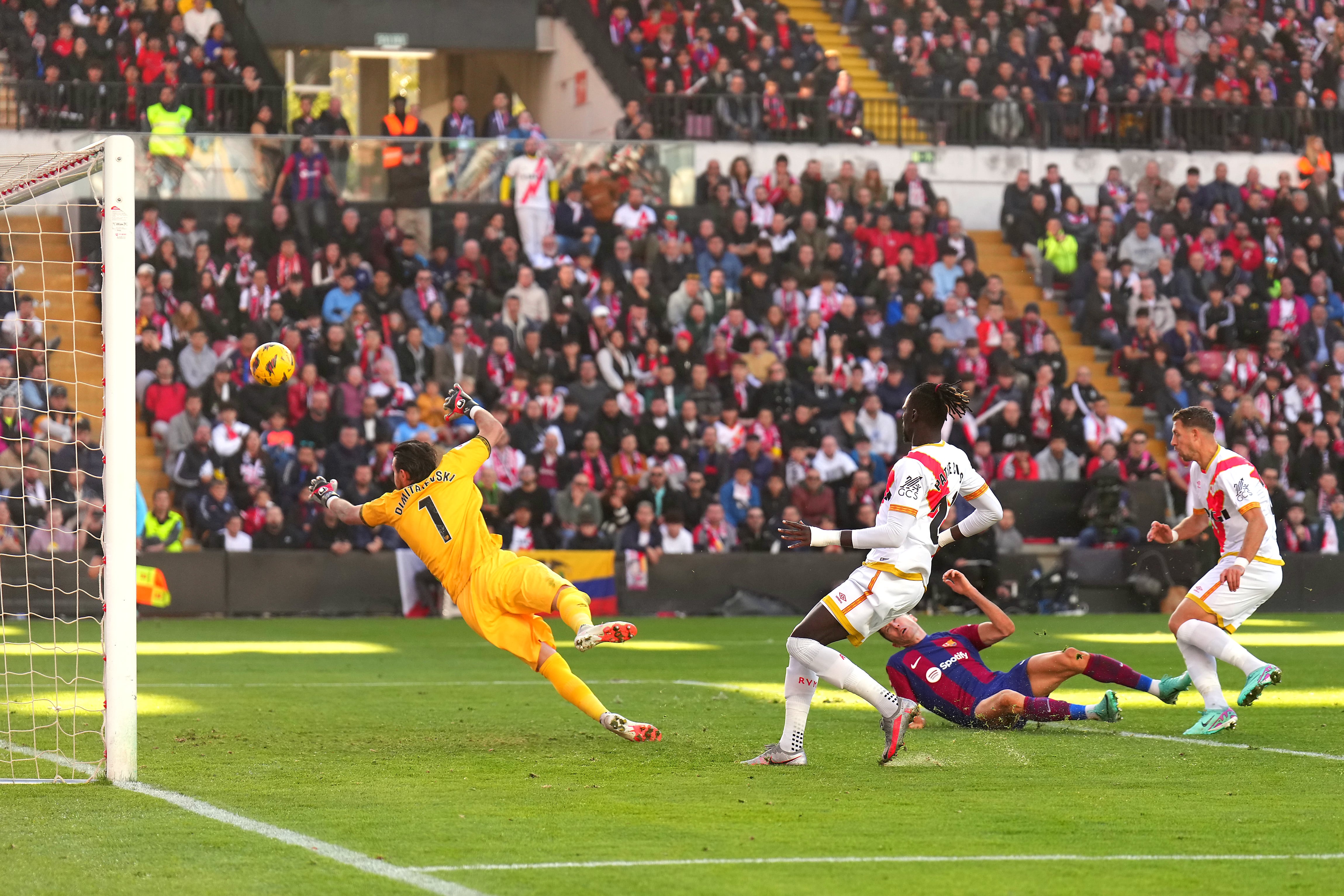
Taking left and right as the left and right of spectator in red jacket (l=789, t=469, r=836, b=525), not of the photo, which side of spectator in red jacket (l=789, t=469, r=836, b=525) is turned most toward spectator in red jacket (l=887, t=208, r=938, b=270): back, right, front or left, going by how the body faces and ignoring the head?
back

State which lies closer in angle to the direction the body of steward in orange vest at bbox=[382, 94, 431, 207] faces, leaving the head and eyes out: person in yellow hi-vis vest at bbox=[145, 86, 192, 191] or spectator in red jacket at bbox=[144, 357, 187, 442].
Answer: the spectator in red jacket

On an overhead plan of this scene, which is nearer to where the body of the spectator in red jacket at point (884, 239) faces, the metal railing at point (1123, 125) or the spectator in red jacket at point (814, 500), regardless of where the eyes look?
the spectator in red jacket

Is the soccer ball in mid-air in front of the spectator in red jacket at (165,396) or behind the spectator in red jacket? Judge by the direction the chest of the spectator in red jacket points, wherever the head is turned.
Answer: in front

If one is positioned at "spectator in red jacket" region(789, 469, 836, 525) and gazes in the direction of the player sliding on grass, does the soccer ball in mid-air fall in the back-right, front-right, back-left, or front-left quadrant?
front-right

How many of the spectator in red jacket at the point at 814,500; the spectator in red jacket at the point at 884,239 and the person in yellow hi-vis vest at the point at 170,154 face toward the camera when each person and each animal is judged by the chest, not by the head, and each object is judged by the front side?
3

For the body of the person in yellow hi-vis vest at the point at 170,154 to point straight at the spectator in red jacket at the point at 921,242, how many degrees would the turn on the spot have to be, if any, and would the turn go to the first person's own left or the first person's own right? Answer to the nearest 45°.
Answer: approximately 90° to the first person's own left

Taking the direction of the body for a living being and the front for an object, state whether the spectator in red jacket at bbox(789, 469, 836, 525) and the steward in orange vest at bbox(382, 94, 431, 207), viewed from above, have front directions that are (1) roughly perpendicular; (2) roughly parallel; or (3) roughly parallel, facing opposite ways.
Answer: roughly parallel

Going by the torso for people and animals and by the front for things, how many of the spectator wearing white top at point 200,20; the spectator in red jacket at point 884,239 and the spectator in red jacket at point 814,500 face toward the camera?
3

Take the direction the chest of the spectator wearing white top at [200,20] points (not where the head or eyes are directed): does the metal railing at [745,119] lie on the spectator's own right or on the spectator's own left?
on the spectator's own left

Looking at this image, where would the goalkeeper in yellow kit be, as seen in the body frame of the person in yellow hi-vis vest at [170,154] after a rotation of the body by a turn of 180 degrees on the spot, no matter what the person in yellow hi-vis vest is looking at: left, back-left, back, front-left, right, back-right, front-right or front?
back

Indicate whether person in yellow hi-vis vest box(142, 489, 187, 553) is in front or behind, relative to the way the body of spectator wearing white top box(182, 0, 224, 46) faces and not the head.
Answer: in front

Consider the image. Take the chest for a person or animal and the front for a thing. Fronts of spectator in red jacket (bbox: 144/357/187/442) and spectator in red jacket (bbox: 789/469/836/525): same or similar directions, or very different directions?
same or similar directions

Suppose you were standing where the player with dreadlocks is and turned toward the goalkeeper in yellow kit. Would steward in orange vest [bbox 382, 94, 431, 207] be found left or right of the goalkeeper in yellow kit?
right

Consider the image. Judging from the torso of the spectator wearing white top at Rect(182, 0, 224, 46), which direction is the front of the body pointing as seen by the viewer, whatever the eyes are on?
toward the camera

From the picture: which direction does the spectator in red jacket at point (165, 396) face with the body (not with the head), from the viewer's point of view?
toward the camera

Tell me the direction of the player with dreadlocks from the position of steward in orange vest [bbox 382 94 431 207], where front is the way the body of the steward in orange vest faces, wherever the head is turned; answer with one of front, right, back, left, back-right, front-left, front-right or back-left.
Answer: front

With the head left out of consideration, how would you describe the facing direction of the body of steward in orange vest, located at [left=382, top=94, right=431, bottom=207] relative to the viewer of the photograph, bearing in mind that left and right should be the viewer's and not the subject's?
facing the viewer
